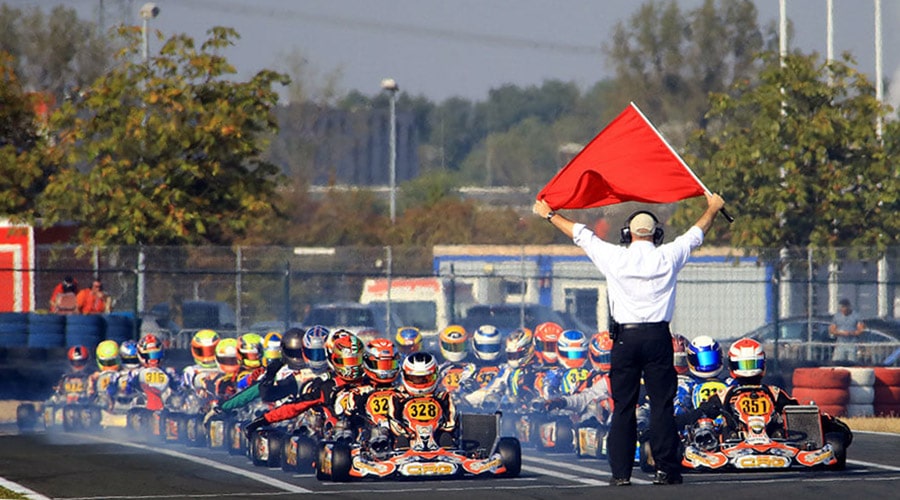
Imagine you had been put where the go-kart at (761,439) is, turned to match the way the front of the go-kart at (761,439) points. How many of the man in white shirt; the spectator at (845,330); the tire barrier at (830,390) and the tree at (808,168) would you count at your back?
3

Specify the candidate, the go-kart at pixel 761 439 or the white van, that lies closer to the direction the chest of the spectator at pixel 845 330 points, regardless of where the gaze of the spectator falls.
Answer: the go-kart

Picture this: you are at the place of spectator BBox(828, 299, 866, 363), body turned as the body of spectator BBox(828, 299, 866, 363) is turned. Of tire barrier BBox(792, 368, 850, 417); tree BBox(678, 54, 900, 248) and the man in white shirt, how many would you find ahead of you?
2

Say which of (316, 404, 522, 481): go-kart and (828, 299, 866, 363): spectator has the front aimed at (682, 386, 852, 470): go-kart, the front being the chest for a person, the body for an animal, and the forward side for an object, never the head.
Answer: the spectator

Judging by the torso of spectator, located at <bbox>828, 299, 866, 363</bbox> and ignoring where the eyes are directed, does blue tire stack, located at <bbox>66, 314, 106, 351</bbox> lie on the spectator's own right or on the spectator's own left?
on the spectator's own right

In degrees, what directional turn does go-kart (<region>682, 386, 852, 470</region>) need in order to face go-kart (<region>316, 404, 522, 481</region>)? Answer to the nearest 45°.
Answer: approximately 90° to its right

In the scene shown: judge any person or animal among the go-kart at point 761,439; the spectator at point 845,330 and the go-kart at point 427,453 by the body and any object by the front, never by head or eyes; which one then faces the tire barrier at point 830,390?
the spectator

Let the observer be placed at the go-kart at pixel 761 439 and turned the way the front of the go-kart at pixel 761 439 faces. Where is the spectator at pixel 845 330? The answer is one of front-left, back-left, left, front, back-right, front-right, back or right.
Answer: back

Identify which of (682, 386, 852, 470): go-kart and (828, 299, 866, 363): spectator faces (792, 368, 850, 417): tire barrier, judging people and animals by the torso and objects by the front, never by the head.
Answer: the spectator

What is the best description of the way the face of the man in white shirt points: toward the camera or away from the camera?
away from the camera

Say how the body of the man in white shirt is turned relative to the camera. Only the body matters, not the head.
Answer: away from the camera

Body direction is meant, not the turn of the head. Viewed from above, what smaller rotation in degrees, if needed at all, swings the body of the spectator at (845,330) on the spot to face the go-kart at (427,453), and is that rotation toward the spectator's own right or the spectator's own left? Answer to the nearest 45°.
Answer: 0° — they already face it

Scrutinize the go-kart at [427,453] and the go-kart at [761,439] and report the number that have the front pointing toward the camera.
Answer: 2

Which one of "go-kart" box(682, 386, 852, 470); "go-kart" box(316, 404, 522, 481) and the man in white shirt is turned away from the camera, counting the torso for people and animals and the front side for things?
the man in white shirt
